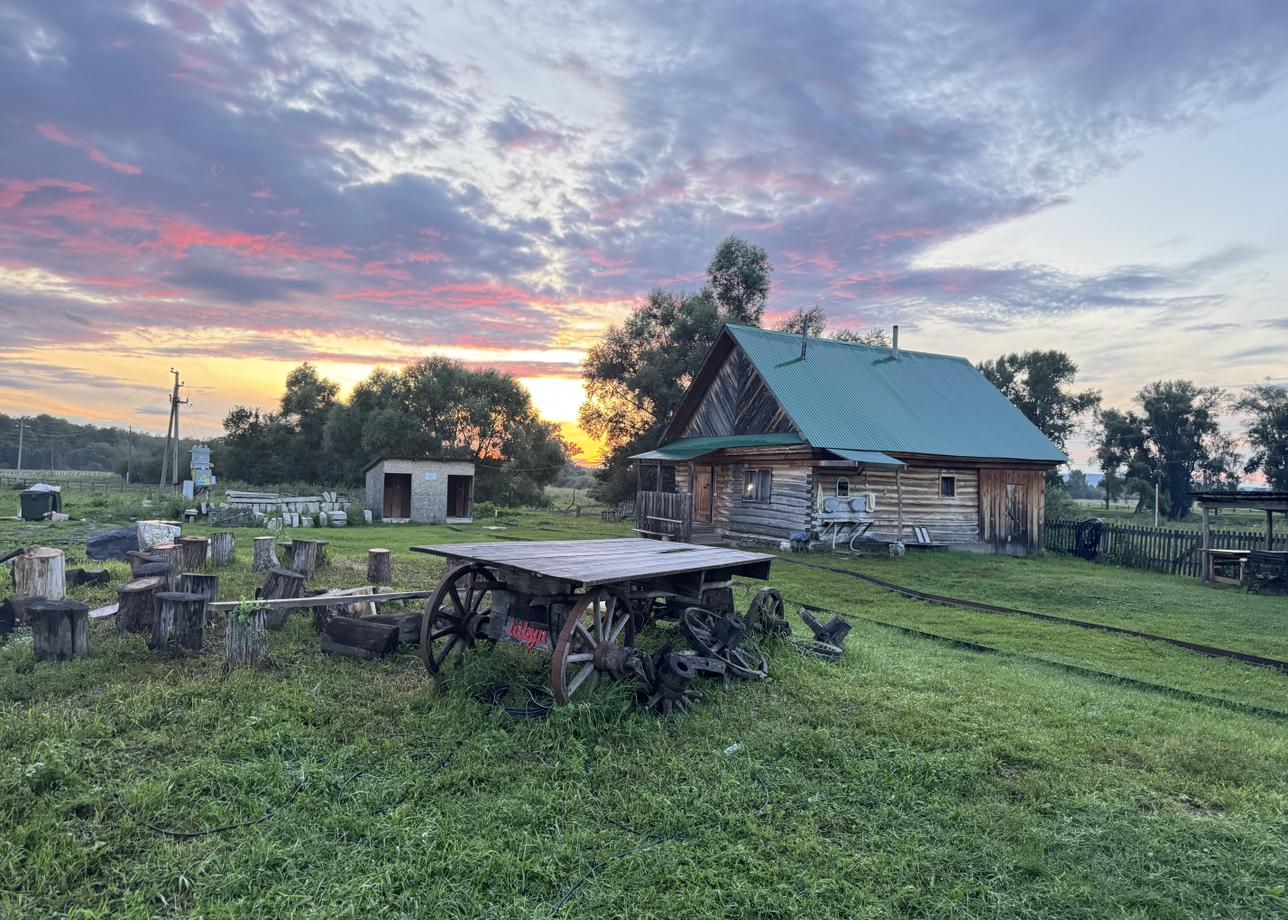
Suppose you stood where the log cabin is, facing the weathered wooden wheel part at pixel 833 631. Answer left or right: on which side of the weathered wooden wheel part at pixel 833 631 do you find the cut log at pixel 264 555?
right

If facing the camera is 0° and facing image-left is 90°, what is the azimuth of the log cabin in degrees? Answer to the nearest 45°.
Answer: approximately 45°

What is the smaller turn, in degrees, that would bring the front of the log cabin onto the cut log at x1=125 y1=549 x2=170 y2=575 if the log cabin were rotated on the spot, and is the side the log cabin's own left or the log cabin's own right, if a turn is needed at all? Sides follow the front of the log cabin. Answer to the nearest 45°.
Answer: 0° — it already faces it

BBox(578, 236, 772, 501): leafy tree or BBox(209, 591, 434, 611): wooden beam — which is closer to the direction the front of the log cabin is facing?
the wooden beam

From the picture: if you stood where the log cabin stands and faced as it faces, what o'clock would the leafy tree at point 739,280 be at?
The leafy tree is roughly at 4 o'clock from the log cabin.

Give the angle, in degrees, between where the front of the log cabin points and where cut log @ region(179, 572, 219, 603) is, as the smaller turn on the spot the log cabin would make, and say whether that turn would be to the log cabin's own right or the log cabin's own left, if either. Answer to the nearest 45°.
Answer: approximately 45° to the log cabin's own left

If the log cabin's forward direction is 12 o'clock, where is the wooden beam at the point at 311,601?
The wooden beam is roughly at 11 o'clock from the log cabin.

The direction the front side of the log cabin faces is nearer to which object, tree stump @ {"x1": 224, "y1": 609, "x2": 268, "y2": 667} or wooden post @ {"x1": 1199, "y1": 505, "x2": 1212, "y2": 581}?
the tree stump

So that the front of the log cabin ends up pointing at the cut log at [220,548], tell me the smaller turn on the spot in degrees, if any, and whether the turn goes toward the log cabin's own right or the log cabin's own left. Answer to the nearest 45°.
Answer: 0° — it already faces it

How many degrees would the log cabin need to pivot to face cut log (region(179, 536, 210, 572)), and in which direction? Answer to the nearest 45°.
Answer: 0° — it already faces it

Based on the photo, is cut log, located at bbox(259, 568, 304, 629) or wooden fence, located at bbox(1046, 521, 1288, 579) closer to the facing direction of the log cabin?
the cut log
